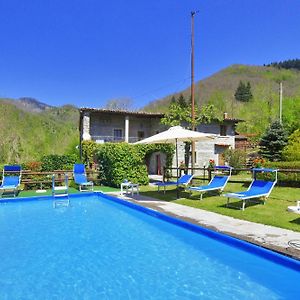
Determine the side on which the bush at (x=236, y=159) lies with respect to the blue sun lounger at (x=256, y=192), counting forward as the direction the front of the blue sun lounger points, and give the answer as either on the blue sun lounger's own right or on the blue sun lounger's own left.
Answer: on the blue sun lounger's own right

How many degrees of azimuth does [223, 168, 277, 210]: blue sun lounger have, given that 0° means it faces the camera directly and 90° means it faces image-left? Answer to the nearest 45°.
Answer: approximately 45°

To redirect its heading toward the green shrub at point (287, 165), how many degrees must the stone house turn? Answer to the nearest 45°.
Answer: approximately 45° to its left

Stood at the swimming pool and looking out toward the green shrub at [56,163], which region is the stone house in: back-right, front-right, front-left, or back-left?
front-right

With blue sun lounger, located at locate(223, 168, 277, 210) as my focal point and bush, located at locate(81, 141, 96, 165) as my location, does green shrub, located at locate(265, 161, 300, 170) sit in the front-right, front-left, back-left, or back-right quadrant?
front-left

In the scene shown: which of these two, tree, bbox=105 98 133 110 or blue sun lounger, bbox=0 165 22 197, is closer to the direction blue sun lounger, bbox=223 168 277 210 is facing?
the blue sun lounger

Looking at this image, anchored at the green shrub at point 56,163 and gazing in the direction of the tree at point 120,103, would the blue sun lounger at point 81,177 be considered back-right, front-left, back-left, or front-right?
back-right

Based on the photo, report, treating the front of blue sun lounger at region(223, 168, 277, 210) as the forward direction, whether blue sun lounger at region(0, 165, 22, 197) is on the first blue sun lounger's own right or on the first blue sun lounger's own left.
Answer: on the first blue sun lounger's own right

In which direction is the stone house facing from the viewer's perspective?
toward the camera

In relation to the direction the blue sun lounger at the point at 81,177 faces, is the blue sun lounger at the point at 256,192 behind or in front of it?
in front

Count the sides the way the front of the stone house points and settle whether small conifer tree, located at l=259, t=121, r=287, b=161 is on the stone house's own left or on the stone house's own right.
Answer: on the stone house's own left

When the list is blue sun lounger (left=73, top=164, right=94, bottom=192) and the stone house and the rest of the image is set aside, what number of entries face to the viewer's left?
0

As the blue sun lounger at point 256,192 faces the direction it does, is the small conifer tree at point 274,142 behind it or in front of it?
behind

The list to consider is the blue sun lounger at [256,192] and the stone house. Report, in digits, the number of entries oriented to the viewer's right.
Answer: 0

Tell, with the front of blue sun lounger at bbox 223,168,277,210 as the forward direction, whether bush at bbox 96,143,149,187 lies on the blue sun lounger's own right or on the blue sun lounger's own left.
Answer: on the blue sun lounger's own right

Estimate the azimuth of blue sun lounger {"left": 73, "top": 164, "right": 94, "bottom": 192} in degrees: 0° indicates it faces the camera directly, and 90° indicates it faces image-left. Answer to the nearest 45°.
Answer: approximately 315°
